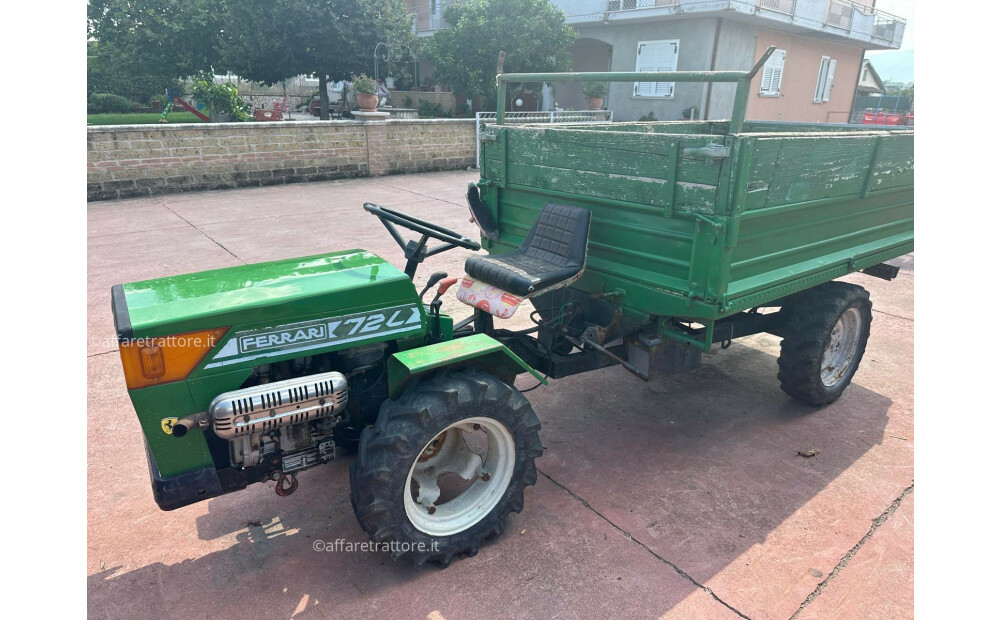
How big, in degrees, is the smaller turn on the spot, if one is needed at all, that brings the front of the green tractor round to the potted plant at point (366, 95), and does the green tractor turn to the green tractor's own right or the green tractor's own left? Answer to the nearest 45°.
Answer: approximately 135° to the green tractor's own right

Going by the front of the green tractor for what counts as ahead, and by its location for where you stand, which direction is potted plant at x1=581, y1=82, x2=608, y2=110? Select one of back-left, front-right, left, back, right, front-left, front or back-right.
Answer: back-right

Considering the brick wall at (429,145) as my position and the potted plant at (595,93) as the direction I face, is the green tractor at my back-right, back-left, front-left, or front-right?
back-right

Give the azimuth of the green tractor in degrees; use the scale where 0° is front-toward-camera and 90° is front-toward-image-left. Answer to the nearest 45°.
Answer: approximately 45°

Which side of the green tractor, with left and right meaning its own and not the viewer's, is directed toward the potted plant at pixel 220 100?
right

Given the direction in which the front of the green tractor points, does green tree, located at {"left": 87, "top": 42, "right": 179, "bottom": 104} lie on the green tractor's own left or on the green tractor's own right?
on the green tractor's own right

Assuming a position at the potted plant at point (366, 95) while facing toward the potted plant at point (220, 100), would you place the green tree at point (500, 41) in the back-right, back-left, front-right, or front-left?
back-right

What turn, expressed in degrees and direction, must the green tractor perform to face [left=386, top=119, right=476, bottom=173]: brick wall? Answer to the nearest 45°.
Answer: approximately 135° to its right
